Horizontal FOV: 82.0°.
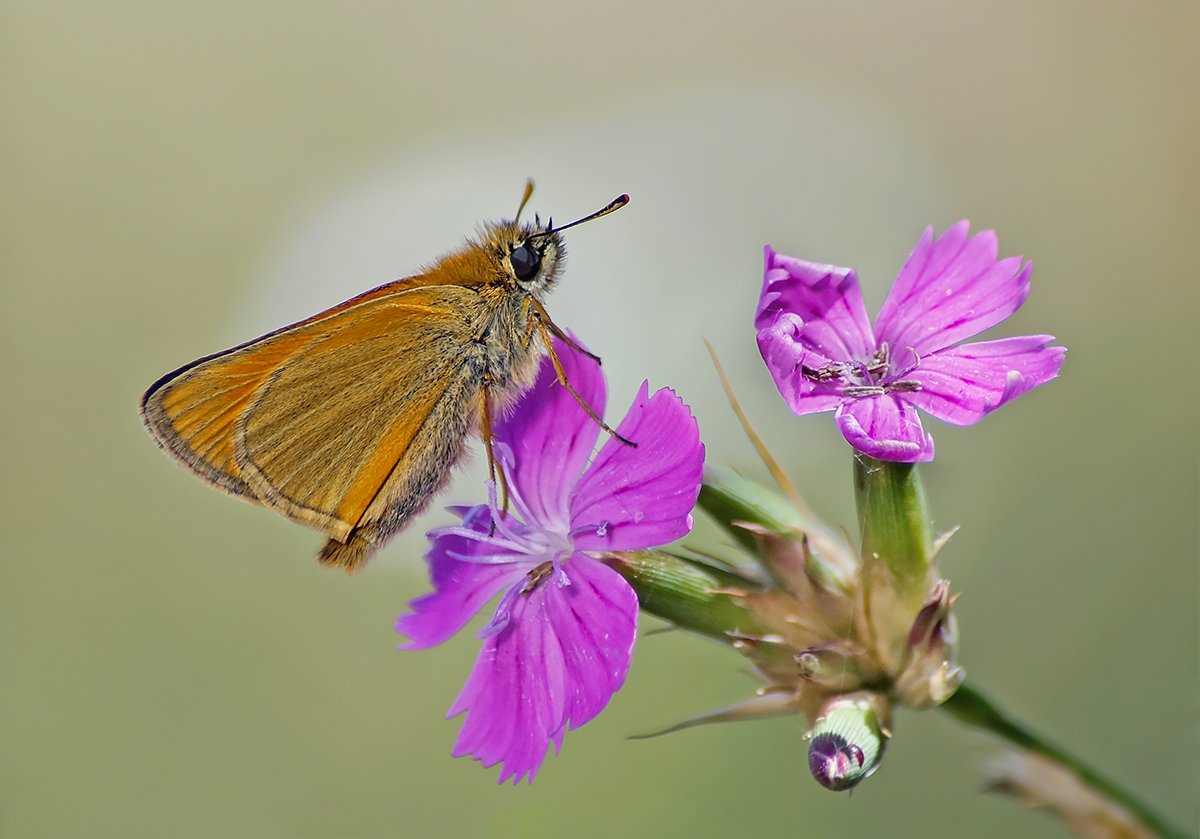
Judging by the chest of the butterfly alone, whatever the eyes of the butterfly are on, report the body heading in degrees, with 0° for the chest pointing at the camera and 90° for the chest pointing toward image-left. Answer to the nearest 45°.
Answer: approximately 270°

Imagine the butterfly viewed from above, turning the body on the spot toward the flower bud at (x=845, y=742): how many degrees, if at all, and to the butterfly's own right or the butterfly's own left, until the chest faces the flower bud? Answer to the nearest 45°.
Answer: approximately 45° to the butterfly's own right
